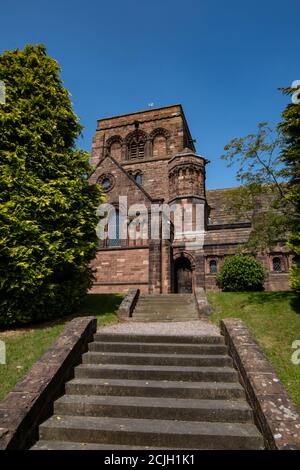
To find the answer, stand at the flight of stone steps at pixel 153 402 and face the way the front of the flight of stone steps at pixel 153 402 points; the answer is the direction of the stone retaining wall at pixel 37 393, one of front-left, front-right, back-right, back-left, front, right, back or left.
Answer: right

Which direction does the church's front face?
toward the camera

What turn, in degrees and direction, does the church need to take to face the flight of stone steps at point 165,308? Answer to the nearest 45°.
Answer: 0° — it already faces it

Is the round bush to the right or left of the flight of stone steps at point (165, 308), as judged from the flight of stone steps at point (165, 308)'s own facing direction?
on its left

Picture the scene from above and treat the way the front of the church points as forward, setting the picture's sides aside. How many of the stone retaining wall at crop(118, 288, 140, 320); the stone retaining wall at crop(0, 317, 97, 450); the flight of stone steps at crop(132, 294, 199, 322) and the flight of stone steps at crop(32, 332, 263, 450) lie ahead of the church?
4

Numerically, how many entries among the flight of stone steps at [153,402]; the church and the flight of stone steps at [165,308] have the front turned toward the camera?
3

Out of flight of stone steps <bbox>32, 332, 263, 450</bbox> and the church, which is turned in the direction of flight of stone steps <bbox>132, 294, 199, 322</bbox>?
the church

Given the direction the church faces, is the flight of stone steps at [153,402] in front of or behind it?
in front

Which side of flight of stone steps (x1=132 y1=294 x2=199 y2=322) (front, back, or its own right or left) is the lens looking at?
front

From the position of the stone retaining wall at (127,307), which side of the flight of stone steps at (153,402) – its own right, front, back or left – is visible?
back

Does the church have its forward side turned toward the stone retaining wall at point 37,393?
yes

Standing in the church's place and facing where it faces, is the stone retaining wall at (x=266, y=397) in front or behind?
in front

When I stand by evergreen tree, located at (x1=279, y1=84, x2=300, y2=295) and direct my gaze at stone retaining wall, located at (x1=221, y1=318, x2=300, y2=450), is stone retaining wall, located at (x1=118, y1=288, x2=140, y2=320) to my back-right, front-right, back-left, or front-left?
front-right

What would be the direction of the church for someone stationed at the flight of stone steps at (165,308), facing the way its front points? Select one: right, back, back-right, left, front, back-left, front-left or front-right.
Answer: back

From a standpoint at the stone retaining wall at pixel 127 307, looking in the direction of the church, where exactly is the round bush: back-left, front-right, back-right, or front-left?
front-right
